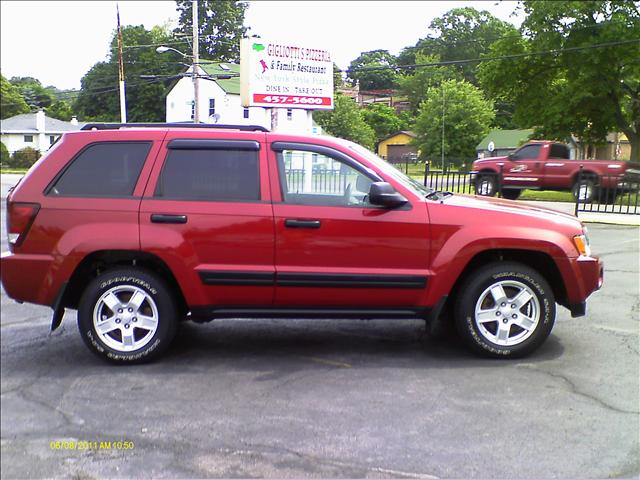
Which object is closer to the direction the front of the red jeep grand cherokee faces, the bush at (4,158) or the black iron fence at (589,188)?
the black iron fence

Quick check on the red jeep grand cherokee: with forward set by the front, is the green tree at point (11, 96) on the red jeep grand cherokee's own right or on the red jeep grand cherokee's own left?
on the red jeep grand cherokee's own left

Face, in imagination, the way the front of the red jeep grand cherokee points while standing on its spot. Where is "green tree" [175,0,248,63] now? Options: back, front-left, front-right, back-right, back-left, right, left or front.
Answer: left

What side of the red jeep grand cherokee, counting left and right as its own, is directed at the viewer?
right

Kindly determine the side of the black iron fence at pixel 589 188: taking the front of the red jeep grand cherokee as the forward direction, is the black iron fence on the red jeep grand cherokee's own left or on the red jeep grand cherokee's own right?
on the red jeep grand cherokee's own left

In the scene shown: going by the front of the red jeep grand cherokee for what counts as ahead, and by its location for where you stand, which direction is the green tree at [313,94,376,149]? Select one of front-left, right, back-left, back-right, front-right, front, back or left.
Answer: left

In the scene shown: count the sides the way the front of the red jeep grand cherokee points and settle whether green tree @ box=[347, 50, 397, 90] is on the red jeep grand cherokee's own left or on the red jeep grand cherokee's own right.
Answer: on the red jeep grand cherokee's own left

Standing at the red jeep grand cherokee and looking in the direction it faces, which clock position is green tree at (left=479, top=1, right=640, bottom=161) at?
The green tree is roughly at 10 o'clock from the red jeep grand cherokee.

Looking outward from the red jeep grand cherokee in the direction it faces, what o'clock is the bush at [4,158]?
The bush is roughly at 8 o'clock from the red jeep grand cherokee.

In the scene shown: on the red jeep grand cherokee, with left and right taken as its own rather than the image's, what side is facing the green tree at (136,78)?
left

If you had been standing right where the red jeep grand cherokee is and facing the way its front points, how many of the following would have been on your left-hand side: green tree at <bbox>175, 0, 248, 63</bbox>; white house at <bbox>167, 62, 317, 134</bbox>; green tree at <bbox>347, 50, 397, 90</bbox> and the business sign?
4
